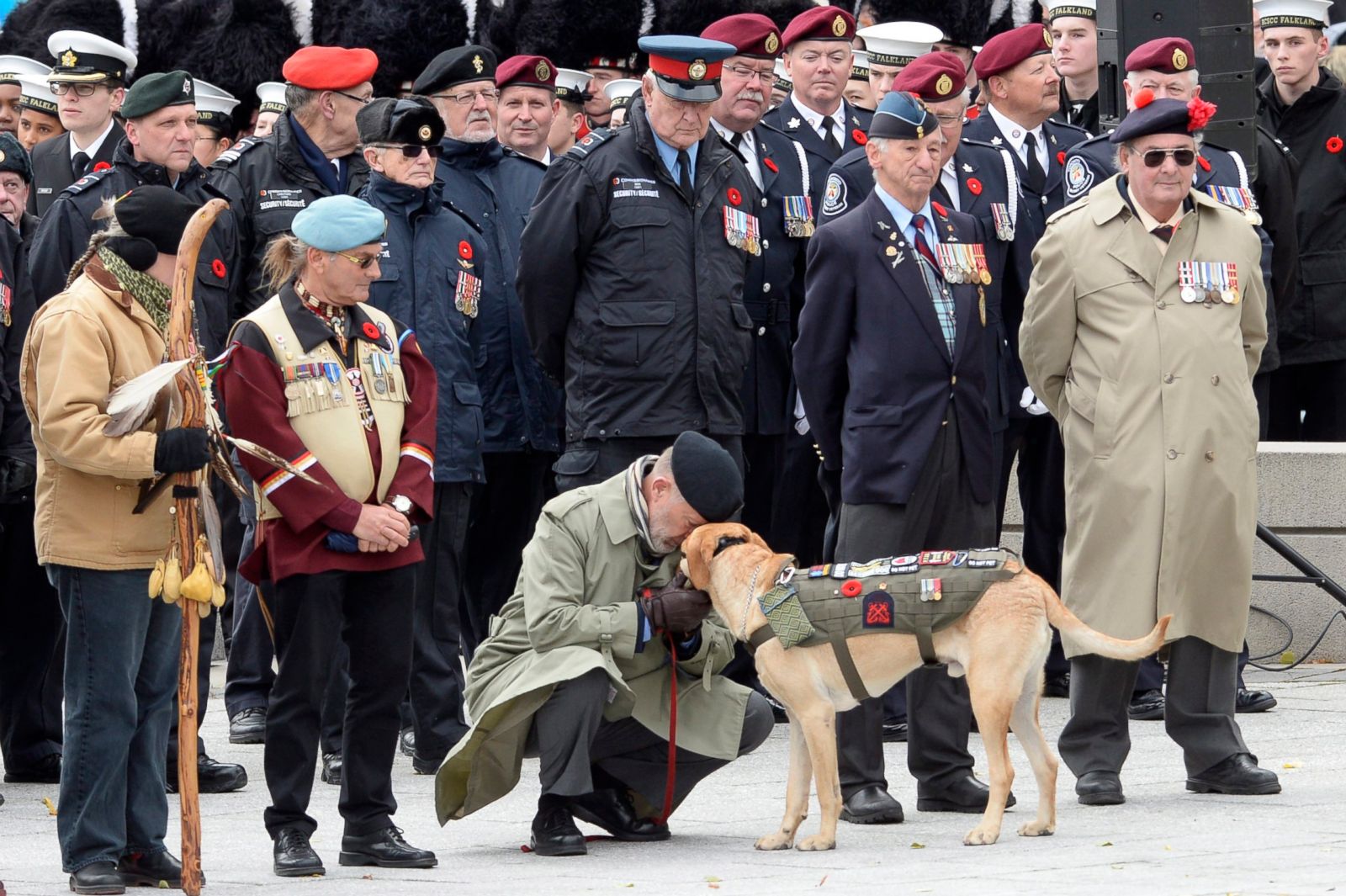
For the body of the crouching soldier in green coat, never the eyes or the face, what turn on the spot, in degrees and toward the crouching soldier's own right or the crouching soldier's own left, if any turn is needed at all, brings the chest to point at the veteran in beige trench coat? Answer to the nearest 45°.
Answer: approximately 45° to the crouching soldier's own left
